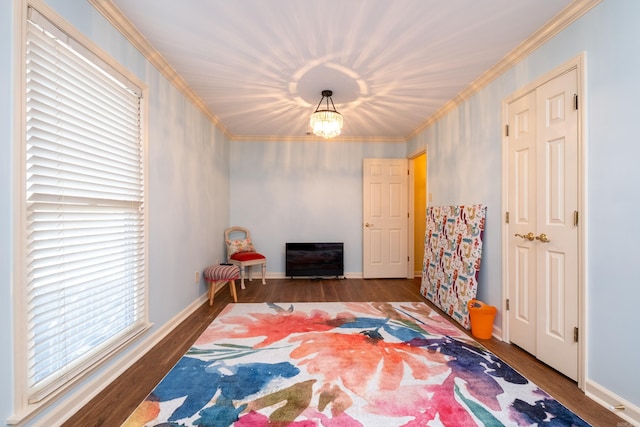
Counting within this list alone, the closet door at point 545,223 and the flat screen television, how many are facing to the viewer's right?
0

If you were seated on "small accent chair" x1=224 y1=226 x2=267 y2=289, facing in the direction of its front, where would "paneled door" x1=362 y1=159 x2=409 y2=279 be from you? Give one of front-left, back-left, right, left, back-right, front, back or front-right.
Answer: front-left

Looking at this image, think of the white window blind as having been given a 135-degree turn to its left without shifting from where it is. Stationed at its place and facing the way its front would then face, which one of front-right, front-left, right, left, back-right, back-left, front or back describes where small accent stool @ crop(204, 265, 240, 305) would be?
front-right

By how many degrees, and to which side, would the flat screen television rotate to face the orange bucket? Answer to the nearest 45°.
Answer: approximately 45° to its left

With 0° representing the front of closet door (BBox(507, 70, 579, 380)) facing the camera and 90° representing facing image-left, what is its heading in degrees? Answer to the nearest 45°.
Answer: approximately 45°

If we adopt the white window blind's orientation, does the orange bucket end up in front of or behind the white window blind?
in front

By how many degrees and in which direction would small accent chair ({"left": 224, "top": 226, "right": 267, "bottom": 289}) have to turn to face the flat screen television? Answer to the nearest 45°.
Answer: approximately 45° to its left

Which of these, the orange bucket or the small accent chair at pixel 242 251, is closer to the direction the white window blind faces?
the orange bucket

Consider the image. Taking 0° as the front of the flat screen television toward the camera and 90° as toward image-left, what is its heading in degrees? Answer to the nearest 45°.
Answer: approximately 0°

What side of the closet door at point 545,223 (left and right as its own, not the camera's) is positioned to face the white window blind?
front

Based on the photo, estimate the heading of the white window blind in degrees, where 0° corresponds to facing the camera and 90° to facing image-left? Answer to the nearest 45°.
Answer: approximately 315°

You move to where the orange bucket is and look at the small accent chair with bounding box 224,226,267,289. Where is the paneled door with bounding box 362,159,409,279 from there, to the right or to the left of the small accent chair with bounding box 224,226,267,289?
right

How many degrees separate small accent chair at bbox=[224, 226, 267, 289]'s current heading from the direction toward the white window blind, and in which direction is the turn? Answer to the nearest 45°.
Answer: approximately 45° to its right

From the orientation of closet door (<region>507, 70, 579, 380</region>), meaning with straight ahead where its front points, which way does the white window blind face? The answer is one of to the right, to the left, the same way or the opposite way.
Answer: the opposite way
